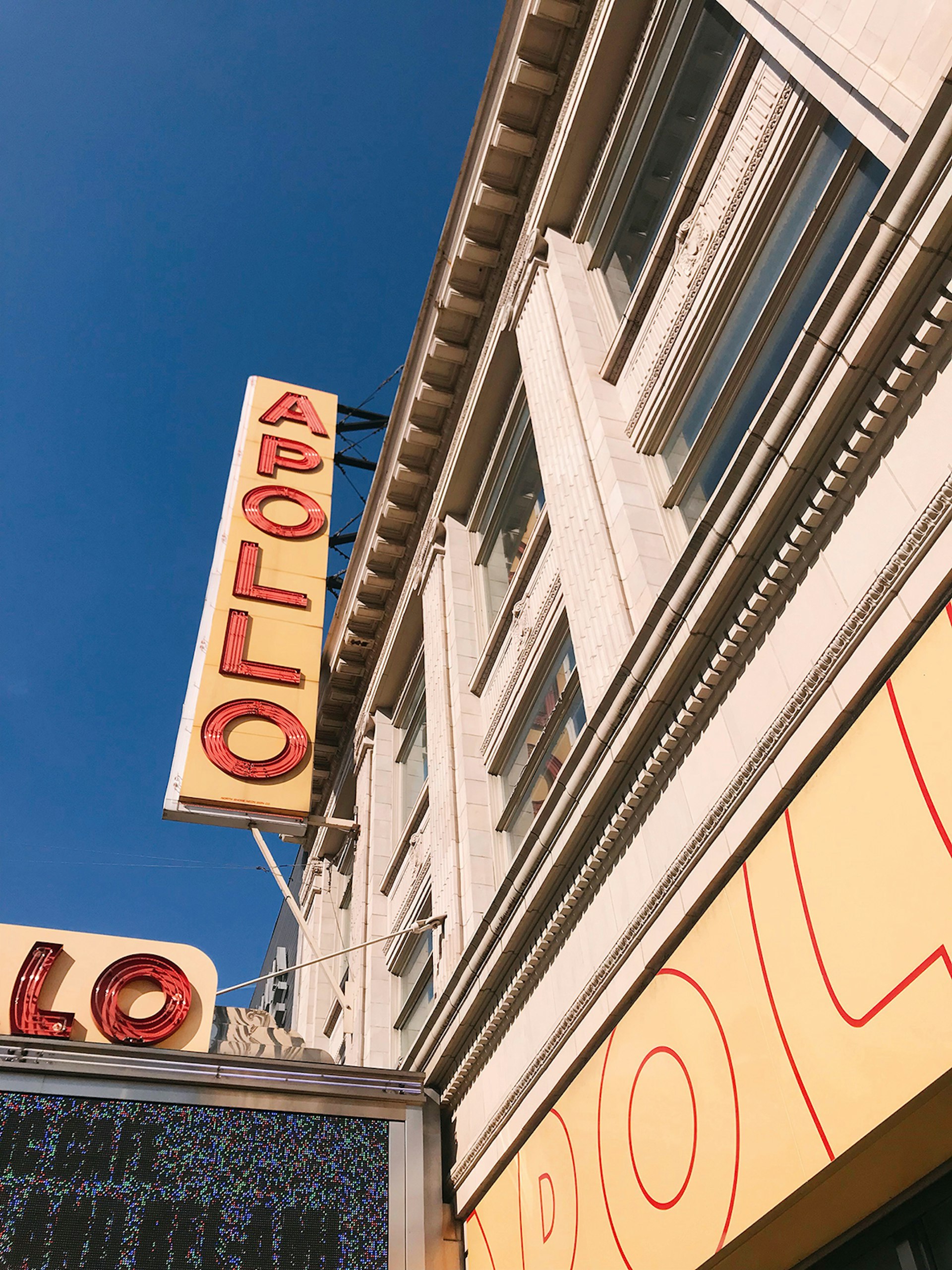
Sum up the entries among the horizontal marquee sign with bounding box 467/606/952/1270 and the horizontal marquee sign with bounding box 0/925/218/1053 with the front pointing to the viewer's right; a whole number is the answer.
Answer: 0

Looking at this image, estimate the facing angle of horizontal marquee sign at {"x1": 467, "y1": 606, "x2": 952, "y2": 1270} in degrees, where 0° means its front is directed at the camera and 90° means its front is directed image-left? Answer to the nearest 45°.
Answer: approximately 45°

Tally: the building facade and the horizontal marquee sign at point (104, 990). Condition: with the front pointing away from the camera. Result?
0

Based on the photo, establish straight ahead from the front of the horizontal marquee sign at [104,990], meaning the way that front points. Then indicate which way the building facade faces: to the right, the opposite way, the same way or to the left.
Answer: to the right

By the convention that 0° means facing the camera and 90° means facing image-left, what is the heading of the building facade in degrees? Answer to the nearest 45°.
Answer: approximately 45°
